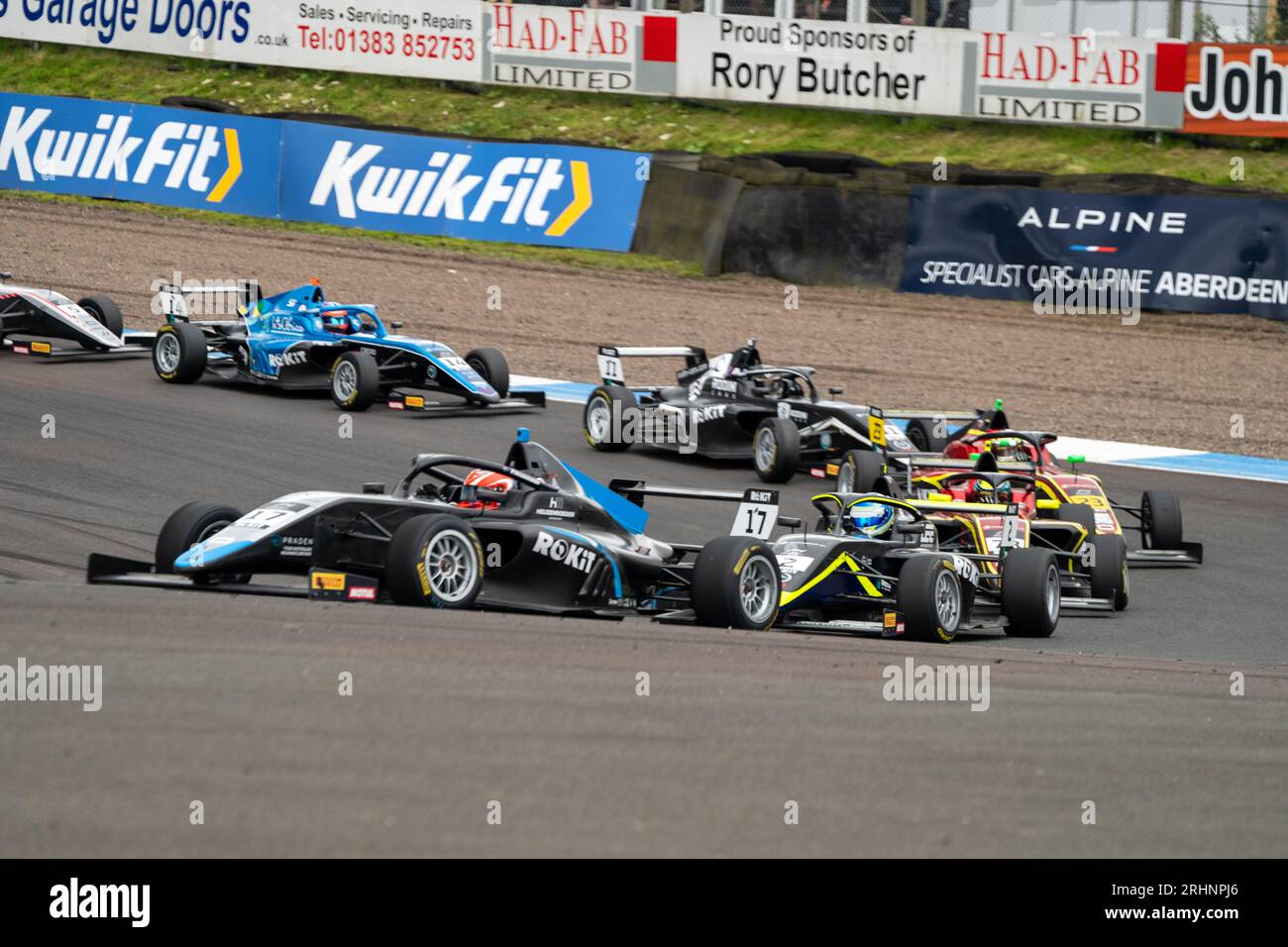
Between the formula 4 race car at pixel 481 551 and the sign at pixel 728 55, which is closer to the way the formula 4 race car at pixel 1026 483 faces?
the formula 4 race car

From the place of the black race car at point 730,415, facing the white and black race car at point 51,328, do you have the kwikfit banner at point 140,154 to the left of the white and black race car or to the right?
right

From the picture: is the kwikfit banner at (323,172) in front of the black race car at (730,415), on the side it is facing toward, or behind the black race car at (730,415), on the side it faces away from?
behind

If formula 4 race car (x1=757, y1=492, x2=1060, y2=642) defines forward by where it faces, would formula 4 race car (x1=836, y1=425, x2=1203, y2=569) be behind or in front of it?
behind

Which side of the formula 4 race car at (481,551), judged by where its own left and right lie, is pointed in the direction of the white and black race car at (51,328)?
right

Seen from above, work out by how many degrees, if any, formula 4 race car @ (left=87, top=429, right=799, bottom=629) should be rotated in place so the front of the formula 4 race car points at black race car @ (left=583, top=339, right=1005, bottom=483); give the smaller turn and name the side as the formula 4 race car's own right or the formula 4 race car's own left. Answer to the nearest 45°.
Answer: approximately 135° to the formula 4 race car's own right

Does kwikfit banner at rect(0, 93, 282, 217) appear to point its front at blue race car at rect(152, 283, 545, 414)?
yes

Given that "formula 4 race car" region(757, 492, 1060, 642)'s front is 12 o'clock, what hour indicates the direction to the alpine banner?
The alpine banner is roughly at 5 o'clock from the formula 4 race car.

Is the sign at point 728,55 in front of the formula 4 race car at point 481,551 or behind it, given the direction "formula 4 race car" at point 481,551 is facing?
behind

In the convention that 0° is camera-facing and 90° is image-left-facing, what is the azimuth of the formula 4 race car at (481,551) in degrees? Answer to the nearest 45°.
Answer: approximately 45°

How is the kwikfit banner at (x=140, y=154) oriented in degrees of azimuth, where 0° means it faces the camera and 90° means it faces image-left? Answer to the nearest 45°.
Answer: approximately 0°

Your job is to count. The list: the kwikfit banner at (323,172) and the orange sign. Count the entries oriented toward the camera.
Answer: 2

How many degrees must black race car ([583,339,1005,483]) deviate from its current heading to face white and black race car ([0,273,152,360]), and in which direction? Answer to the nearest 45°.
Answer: approximately 135° to its right
